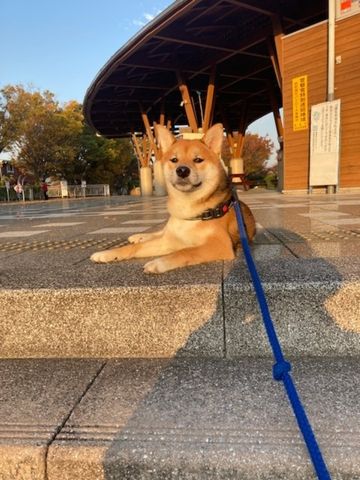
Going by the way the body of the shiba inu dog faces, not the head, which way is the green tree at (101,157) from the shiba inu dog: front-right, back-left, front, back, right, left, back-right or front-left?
back-right

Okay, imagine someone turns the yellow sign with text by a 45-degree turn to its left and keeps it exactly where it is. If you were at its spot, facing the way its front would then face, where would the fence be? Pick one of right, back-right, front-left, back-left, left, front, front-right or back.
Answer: back

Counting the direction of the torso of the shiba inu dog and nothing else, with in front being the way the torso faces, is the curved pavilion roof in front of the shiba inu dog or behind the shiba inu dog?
behind

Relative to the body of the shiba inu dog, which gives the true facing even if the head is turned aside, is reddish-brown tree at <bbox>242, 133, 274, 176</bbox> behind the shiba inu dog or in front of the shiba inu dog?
behind

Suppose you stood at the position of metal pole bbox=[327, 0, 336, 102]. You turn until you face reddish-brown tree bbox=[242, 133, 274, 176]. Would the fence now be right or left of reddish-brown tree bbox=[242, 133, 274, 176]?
left

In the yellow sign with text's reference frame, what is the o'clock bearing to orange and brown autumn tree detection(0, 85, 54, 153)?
The orange and brown autumn tree is roughly at 4 o'clock from the yellow sign with text.

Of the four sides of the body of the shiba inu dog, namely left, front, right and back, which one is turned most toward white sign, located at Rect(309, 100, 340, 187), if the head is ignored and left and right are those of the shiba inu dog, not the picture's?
back

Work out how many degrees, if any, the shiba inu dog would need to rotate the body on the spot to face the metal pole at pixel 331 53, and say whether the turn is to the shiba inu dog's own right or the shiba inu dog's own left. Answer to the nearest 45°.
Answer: approximately 180°

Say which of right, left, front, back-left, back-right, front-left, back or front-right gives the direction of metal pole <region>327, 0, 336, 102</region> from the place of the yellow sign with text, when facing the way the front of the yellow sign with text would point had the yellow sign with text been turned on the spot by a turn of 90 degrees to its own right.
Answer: back-left

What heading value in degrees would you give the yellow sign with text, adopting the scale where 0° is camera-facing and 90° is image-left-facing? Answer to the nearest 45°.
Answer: approximately 0°

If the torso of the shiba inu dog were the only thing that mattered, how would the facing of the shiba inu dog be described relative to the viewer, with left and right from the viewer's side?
facing the viewer and to the left of the viewer

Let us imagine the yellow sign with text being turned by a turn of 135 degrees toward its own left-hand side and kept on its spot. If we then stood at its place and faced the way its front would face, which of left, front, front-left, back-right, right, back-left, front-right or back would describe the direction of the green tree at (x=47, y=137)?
left

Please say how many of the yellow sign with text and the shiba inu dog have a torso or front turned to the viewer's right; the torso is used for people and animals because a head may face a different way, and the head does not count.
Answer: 0
